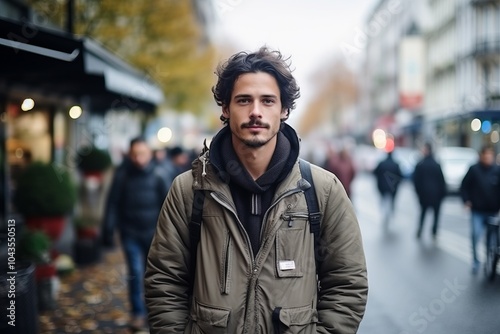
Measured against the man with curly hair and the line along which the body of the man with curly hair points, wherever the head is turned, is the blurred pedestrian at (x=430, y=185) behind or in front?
behind

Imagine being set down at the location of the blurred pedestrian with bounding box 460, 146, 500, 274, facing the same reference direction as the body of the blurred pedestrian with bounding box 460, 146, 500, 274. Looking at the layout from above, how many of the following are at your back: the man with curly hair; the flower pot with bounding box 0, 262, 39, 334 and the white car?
1

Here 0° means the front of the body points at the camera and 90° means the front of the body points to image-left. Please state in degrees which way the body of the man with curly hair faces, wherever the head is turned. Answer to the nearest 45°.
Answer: approximately 0°

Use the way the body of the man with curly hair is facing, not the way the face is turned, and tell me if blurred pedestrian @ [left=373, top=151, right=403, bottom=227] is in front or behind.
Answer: behind
